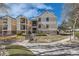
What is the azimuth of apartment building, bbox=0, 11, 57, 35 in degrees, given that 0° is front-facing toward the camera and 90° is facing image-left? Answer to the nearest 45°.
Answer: approximately 0°

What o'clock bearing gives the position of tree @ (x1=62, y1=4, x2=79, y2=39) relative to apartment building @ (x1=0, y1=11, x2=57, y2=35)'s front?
The tree is roughly at 9 o'clock from the apartment building.
